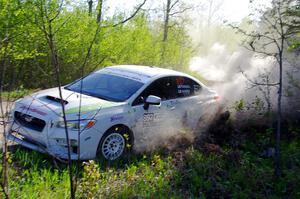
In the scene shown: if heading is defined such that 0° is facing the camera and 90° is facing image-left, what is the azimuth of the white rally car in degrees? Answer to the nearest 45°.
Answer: approximately 45°
